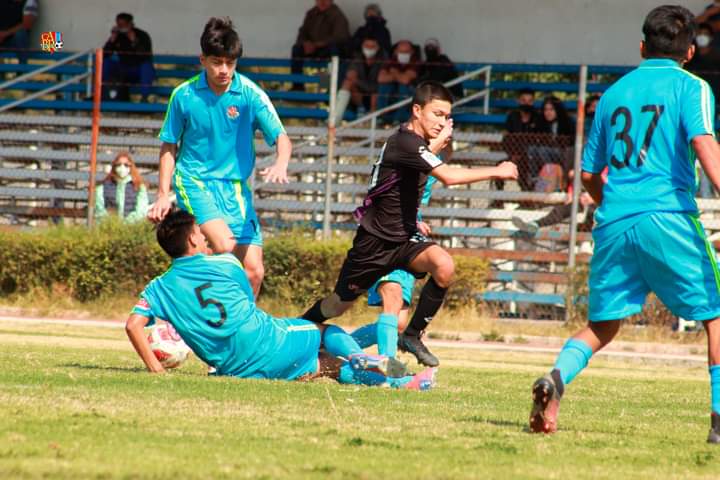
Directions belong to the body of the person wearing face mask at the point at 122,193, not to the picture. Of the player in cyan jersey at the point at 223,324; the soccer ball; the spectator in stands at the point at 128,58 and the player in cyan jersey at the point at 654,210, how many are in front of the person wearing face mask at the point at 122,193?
3

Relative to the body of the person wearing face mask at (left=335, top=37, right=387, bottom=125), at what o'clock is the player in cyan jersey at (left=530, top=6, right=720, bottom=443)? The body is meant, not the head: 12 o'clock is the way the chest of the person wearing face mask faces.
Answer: The player in cyan jersey is roughly at 12 o'clock from the person wearing face mask.

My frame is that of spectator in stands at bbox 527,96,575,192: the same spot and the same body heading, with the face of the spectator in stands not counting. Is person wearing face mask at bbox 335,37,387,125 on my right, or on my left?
on my right

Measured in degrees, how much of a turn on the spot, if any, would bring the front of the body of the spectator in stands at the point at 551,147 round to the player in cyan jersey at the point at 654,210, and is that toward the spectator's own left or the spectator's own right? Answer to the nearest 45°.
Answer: approximately 45° to the spectator's own left

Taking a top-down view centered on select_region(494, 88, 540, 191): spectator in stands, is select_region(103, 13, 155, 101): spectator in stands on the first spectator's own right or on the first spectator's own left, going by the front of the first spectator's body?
on the first spectator's own right

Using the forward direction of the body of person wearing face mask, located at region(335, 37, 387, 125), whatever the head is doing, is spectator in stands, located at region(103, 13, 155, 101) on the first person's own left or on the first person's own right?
on the first person's own right
